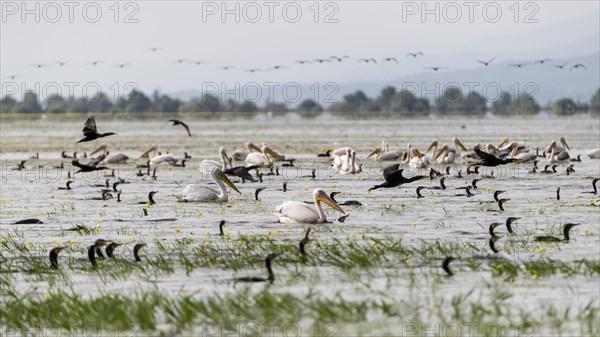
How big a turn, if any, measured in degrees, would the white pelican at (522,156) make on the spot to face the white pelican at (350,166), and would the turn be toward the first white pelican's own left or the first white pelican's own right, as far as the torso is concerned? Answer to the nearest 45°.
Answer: approximately 45° to the first white pelican's own left

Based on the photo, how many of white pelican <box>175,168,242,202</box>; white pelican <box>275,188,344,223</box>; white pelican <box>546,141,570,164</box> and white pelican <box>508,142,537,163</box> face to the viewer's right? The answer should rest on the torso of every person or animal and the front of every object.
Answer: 2

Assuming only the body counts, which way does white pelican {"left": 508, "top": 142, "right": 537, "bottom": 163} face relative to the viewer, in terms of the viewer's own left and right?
facing to the left of the viewer

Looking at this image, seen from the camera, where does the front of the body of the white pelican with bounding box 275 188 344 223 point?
to the viewer's right

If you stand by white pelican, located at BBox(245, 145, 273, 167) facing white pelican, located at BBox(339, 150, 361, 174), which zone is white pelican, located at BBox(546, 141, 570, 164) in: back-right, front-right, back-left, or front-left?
front-left

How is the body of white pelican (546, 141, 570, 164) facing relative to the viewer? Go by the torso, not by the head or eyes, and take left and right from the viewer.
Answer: facing to the left of the viewer

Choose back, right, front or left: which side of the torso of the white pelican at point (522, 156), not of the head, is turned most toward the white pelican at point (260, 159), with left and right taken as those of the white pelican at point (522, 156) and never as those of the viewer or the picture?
front

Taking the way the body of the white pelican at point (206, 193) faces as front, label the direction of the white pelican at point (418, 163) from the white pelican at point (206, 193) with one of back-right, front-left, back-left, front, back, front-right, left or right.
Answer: front-left

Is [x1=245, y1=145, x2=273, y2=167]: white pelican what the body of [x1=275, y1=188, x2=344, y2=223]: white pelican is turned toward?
no

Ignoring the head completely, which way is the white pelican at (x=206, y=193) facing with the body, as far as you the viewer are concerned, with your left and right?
facing to the right of the viewer

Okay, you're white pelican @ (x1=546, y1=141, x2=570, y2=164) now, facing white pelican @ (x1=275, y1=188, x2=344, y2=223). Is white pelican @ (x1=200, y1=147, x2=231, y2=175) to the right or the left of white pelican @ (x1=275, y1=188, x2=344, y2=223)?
right
